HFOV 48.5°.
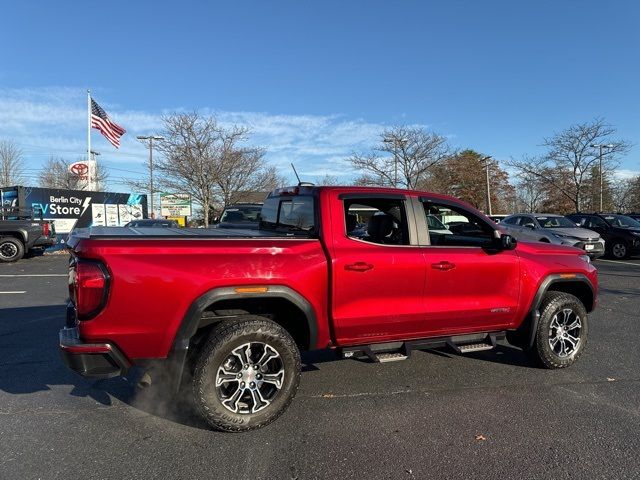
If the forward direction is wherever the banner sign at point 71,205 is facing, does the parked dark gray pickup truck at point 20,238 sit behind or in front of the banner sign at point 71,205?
in front

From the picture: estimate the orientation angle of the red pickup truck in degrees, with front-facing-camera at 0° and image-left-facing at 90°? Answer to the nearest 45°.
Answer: approximately 225°

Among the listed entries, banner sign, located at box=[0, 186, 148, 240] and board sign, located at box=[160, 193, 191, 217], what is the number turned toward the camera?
2

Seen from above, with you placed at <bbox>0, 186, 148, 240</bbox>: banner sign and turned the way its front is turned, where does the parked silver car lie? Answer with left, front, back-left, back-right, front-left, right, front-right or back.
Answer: front-left

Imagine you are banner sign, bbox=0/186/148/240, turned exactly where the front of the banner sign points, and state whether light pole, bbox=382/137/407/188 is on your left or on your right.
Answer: on your left

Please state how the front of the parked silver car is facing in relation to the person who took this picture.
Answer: facing the viewer and to the right of the viewer

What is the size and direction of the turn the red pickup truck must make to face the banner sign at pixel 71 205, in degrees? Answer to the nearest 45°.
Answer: approximately 90° to its left
